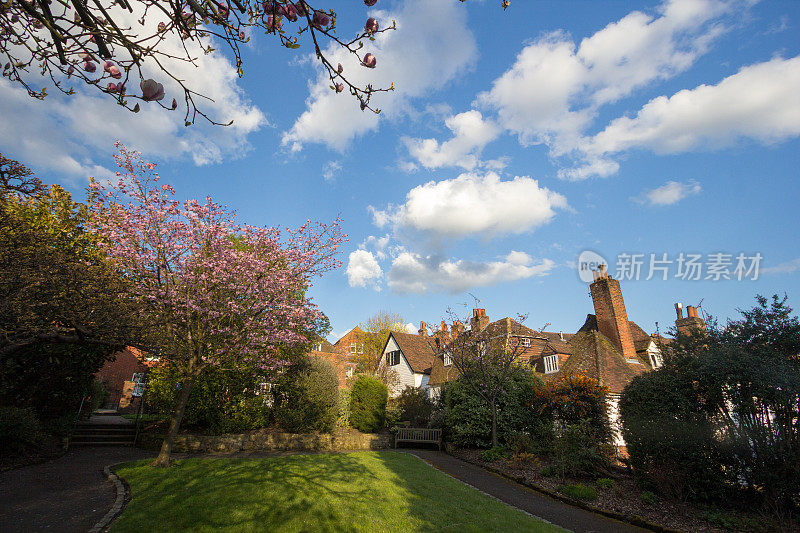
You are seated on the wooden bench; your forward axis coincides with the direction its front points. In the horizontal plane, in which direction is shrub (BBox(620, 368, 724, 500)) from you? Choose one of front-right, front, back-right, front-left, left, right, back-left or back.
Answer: front-left

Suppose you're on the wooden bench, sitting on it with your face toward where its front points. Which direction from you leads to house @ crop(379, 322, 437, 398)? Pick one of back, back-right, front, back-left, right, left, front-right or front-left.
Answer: back

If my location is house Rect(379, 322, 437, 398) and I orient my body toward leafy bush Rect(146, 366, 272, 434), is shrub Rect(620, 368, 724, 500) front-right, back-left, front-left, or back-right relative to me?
front-left

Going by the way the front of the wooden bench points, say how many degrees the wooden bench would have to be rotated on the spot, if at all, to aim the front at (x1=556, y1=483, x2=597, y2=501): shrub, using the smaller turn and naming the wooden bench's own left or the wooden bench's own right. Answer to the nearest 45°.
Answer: approximately 45° to the wooden bench's own left

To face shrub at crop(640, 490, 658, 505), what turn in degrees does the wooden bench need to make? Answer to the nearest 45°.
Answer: approximately 45° to its left

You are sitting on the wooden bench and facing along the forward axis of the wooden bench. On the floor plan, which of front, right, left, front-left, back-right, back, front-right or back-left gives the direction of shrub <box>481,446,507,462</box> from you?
front-left

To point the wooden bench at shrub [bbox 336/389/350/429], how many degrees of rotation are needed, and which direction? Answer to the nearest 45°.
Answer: approximately 90° to its right

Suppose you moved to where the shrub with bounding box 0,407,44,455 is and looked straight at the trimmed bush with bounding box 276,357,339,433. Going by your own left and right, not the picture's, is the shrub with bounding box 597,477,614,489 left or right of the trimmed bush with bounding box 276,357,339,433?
right

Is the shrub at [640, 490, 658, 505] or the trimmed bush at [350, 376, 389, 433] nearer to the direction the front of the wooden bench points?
the shrub

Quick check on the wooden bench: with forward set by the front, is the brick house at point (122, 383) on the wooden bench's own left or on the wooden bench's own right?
on the wooden bench's own right

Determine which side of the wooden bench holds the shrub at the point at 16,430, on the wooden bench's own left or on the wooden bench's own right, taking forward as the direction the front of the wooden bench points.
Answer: on the wooden bench's own right

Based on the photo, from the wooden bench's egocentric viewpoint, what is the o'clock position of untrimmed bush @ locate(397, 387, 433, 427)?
The untrimmed bush is roughly at 6 o'clock from the wooden bench.

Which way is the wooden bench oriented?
toward the camera

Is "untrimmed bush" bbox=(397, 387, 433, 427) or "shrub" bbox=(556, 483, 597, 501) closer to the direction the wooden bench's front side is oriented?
the shrub

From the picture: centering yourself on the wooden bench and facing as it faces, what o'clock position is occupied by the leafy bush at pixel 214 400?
The leafy bush is roughly at 2 o'clock from the wooden bench.

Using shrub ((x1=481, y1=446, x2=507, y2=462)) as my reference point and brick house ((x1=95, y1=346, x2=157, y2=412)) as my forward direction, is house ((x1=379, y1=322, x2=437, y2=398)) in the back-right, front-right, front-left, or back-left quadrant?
front-right

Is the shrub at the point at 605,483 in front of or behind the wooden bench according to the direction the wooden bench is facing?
in front

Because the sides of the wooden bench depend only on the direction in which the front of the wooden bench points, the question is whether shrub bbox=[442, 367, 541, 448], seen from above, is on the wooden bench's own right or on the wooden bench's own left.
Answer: on the wooden bench's own left
